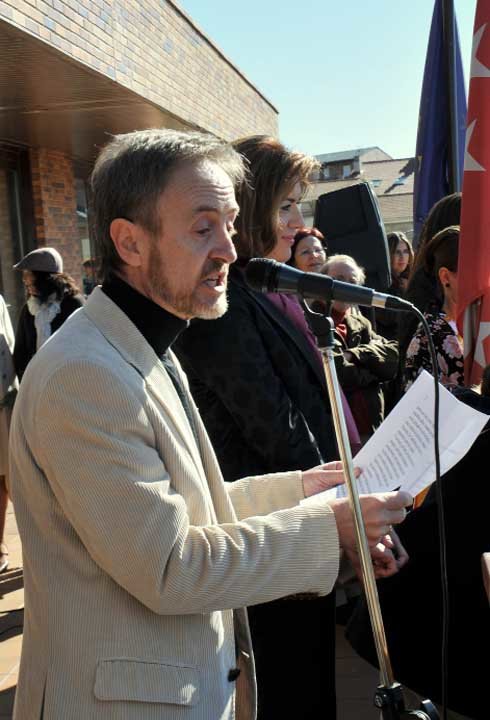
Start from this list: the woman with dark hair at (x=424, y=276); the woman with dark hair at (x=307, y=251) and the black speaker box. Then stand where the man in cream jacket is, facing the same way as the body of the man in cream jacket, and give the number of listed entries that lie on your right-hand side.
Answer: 0

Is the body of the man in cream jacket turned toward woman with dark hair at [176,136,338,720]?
no

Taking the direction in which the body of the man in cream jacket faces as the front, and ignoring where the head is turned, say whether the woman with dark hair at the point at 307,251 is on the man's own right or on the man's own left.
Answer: on the man's own left

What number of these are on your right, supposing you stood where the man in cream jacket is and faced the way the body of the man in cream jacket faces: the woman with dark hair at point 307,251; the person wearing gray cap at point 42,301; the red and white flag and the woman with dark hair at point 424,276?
0

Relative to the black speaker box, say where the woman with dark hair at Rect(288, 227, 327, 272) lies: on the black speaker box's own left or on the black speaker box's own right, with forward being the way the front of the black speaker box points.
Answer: on the black speaker box's own right

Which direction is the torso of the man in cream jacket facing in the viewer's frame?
to the viewer's right

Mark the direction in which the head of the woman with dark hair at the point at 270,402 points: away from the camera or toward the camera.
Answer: toward the camera

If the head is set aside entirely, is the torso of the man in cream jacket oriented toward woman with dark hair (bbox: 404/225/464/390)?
no

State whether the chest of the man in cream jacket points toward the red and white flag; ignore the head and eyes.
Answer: no

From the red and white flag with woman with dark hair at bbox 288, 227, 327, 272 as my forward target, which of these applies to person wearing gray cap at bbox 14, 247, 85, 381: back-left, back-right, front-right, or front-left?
front-left
